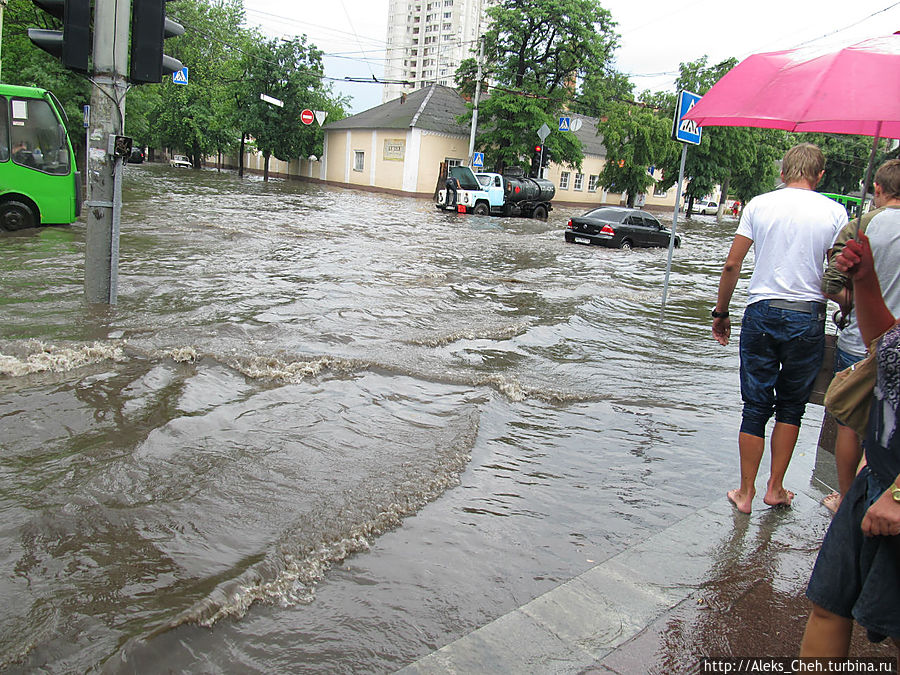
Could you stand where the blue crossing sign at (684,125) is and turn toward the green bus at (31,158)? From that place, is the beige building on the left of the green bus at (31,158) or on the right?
right

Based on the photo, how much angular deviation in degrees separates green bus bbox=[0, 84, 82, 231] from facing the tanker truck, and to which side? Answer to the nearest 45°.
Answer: approximately 45° to its left

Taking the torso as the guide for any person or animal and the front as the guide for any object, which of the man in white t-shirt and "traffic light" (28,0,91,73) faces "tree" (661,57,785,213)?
the man in white t-shirt

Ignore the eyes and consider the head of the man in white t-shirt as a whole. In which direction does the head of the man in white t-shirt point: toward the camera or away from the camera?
away from the camera

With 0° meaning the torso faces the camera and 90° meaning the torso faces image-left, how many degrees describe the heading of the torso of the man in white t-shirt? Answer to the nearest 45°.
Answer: approximately 180°

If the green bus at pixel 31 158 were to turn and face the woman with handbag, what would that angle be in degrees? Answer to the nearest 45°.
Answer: approximately 90° to its right

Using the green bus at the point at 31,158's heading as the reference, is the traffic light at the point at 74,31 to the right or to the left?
on its right

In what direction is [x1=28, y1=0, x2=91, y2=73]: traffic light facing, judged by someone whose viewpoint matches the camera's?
facing to the left of the viewer

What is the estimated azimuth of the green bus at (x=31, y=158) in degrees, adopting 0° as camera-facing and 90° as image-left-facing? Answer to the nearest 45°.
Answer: approximately 270°
